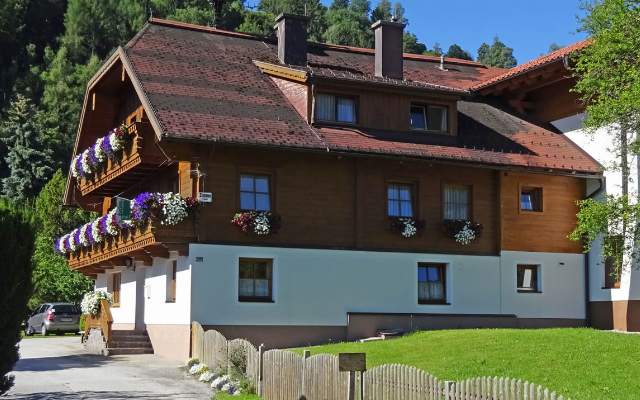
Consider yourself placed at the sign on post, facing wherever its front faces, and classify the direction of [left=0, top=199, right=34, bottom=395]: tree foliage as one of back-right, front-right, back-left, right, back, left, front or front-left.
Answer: right

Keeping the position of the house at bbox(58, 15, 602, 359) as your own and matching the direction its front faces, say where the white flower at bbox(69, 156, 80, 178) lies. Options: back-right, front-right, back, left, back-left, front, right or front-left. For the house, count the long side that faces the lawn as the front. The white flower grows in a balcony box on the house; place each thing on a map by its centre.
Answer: right

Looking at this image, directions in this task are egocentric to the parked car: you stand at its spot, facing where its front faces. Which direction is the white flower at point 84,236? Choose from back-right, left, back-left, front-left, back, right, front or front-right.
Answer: back-left

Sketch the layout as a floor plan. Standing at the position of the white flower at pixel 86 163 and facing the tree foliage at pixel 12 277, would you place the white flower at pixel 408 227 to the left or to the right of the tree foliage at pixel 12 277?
left

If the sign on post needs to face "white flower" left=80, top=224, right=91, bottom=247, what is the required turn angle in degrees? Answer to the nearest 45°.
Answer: approximately 135° to its right

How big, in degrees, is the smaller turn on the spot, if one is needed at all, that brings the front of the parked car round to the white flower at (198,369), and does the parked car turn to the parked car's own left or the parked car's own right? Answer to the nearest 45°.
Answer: approximately 135° to the parked car's own left

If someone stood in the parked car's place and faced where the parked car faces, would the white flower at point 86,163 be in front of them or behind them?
behind
